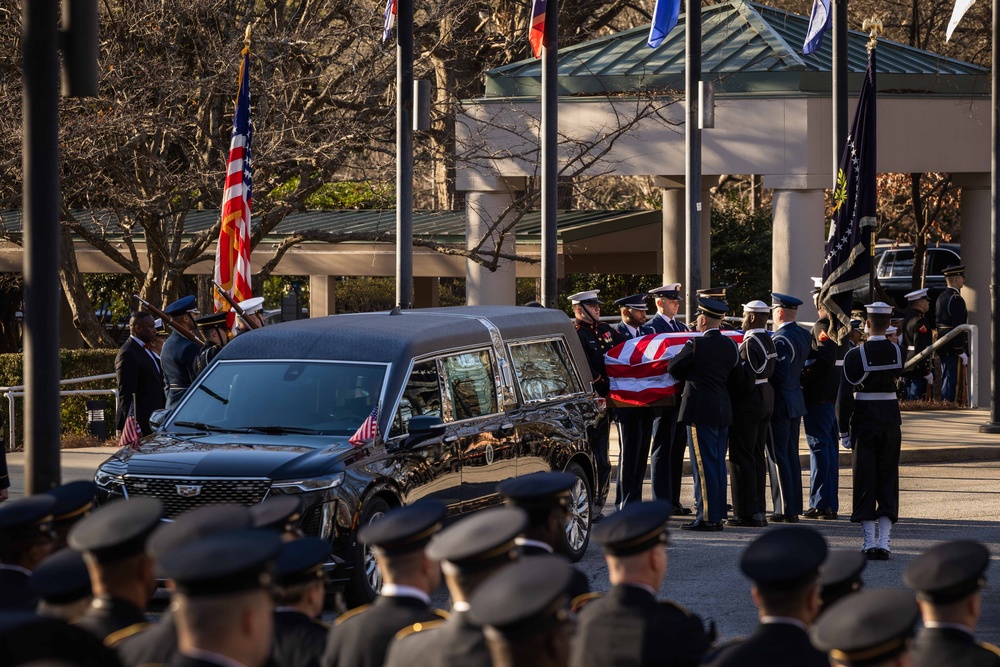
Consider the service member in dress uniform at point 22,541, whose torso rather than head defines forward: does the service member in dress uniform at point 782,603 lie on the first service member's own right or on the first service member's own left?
on the first service member's own right

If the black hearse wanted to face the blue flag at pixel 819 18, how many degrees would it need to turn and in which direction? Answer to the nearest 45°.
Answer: approximately 180°

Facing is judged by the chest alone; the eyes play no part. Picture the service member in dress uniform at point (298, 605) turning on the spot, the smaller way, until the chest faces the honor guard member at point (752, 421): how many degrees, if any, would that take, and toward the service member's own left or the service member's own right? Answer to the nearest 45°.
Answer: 0° — they already face them

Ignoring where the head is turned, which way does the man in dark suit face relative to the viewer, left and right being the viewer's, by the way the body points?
facing the viewer and to the right of the viewer

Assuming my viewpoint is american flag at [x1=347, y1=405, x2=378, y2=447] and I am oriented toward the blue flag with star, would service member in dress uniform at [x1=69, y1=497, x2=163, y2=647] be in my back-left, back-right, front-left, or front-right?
back-right

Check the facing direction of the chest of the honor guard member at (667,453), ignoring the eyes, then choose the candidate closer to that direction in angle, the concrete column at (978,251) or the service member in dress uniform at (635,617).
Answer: the service member in dress uniform

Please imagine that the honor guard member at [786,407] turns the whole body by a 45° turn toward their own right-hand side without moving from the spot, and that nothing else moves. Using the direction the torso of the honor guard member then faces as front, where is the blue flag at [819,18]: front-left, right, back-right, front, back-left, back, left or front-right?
front

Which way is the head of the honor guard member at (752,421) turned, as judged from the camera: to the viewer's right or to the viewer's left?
to the viewer's left

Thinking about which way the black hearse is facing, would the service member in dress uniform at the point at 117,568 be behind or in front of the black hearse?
in front

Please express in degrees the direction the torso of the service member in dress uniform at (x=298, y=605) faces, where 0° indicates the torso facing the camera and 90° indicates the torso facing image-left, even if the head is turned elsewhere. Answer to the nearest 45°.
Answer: approximately 225°

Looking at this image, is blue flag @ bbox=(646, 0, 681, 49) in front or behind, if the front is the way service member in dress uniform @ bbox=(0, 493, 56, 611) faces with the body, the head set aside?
in front

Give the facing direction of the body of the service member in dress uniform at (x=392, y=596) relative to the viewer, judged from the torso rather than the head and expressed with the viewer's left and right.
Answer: facing away from the viewer and to the right of the viewer

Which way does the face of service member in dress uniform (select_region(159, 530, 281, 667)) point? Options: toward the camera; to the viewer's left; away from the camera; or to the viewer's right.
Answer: away from the camera

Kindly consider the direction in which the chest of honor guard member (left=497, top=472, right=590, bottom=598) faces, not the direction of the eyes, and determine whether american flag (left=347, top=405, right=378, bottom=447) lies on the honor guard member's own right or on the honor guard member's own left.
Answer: on the honor guard member's own left

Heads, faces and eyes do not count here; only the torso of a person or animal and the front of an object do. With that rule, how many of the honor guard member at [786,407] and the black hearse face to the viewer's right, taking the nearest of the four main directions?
0

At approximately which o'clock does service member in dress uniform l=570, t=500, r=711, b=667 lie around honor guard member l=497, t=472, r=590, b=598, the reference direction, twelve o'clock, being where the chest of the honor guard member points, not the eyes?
The service member in dress uniform is roughly at 4 o'clock from the honor guard member.

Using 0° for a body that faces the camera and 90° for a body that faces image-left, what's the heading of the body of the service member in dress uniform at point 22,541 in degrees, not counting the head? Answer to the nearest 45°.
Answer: approximately 225°
